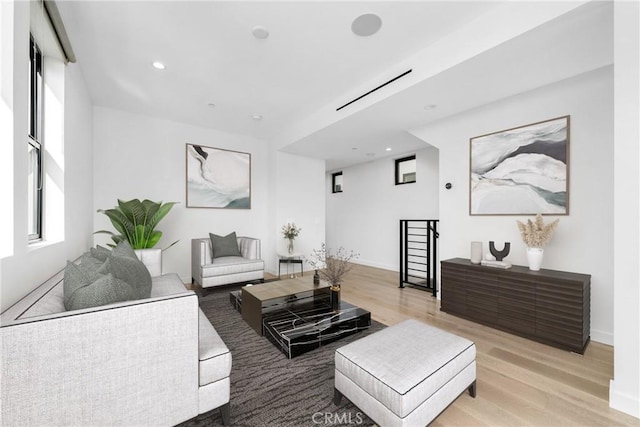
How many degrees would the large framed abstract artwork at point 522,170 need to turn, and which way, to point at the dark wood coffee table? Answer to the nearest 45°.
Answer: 0° — it already faces it

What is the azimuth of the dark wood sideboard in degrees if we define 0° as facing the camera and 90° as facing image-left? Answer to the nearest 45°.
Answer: approximately 45°

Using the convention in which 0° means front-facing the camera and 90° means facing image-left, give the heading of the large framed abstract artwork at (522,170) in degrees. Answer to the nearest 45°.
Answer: approximately 45°

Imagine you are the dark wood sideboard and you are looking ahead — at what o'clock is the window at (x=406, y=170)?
The window is roughly at 3 o'clock from the dark wood sideboard.

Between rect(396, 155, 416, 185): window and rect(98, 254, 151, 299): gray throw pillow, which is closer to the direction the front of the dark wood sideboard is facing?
the gray throw pillow

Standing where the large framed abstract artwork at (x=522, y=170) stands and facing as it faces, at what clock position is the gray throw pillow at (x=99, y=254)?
The gray throw pillow is roughly at 12 o'clock from the large framed abstract artwork.

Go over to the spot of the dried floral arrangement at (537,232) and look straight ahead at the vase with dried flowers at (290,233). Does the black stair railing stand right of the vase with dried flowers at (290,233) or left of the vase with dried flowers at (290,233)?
right

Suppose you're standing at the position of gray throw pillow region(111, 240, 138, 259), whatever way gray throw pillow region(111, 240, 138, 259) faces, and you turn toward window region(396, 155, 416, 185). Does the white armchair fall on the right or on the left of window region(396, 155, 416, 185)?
left

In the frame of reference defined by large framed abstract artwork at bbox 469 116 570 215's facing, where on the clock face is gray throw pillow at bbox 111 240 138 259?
The gray throw pillow is roughly at 12 o'clock from the large framed abstract artwork.
